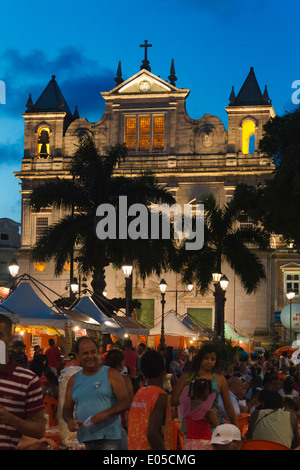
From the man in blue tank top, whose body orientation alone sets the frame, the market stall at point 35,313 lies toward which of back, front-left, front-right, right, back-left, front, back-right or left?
back-right

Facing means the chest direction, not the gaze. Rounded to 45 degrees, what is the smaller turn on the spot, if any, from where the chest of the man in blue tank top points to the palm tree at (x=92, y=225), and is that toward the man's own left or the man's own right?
approximately 135° to the man's own right

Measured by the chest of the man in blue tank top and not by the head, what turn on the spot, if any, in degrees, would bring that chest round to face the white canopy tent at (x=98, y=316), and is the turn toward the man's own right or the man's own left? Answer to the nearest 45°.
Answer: approximately 135° to the man's own right

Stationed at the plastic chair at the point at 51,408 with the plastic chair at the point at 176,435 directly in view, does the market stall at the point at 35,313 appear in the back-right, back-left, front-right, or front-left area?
back-left

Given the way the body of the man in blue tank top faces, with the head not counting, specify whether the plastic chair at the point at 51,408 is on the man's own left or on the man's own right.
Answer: on the man's own right

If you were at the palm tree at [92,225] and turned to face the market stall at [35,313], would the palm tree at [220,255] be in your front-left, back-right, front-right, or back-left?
back-left

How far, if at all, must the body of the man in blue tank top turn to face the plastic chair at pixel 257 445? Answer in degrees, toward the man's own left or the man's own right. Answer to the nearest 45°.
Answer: approximately 135° to the man's own left
